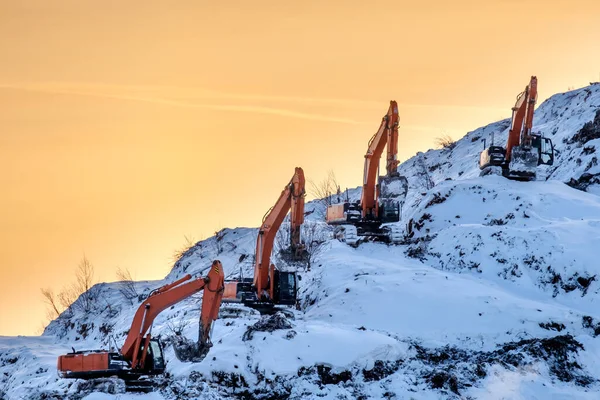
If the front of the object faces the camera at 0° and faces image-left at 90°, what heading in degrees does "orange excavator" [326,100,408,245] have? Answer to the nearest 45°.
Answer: approximately 315°

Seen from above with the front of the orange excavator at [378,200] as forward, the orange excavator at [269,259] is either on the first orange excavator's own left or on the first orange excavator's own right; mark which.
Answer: on the first orange excavator's own right

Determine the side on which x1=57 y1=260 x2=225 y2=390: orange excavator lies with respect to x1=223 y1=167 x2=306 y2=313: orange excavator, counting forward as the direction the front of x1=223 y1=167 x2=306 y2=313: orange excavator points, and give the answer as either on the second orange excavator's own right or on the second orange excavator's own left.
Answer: on the second orange excavator's own right

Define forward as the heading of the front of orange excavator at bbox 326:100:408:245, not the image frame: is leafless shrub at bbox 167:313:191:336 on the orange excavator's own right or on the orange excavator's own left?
on the orange excavator's own right

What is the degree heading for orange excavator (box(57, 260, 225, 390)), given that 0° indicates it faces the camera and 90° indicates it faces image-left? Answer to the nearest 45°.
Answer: approximately 270°

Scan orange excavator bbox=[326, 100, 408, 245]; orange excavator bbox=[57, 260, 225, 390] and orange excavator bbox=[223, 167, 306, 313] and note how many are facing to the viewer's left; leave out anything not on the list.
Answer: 0

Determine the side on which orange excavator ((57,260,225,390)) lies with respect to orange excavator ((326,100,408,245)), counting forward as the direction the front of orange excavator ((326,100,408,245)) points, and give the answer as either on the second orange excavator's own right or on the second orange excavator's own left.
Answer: on the second orange excavator's own right

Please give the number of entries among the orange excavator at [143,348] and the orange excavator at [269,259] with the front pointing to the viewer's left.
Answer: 0

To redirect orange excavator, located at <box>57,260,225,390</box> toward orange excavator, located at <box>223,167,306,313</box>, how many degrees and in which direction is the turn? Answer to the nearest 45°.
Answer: approximately 45° to its left

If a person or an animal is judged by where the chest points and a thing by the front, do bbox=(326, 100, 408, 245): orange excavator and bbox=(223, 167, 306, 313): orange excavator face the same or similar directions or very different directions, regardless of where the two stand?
same or similar directions

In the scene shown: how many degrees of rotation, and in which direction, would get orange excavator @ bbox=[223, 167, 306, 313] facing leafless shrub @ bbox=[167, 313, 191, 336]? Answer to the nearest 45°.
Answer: approximately 135° to its right

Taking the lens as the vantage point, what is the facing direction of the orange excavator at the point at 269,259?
facing the viewer and to the right of the viewer
